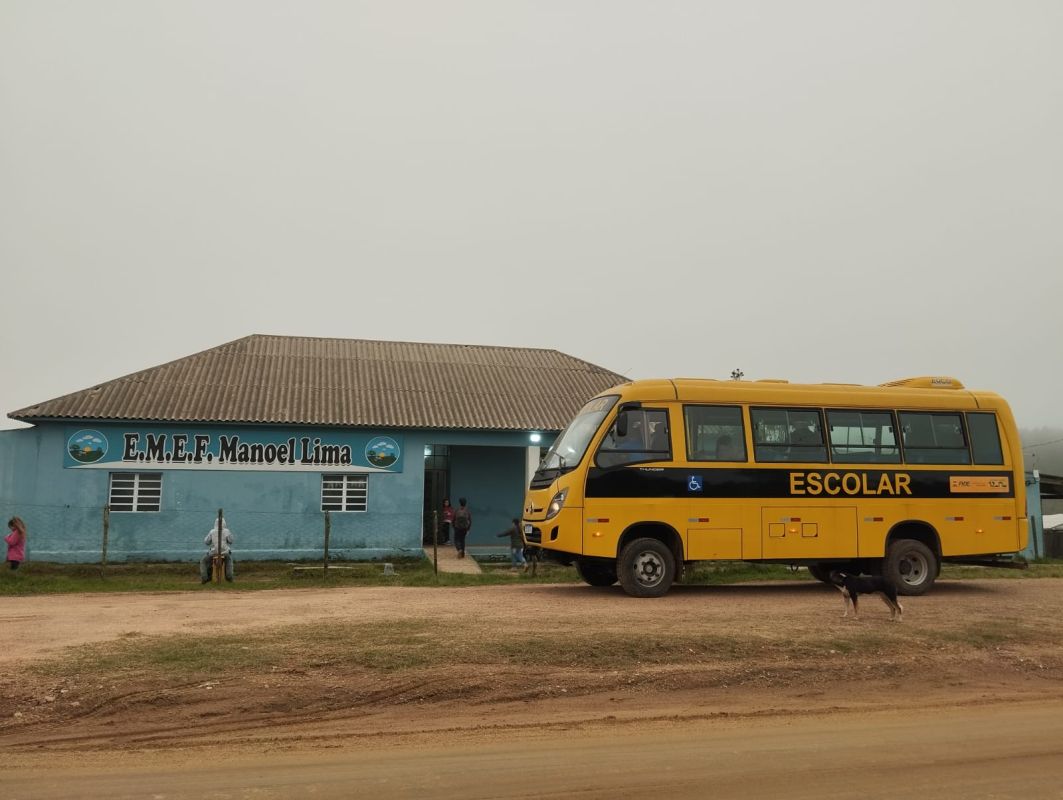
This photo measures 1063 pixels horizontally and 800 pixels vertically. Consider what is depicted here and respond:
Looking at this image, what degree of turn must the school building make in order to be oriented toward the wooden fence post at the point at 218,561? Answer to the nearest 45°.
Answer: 0° — it already faces it

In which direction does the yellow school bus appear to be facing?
to the viewer's left

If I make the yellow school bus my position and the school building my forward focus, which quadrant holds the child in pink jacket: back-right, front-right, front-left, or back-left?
front-left

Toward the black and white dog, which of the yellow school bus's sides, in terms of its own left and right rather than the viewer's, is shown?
left

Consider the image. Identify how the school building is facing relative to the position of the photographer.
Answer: facing the viewer

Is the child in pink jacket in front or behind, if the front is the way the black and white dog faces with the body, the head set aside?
in front

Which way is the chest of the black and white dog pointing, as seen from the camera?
to the viewer's left

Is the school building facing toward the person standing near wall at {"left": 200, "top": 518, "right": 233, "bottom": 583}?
yes

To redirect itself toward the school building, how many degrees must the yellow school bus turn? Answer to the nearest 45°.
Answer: approximately 45° to its right

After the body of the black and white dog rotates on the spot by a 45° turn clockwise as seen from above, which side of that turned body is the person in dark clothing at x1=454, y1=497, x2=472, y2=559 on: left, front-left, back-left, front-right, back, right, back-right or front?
front

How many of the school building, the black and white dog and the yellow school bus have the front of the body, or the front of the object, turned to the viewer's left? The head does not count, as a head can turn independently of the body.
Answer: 2

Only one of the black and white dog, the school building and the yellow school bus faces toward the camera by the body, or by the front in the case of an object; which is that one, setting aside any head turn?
the school building

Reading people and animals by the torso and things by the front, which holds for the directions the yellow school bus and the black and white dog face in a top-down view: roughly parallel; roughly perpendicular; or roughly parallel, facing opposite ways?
roughly parallel

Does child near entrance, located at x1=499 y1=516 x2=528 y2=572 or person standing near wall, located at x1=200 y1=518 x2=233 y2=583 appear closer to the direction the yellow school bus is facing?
the person standing near wall

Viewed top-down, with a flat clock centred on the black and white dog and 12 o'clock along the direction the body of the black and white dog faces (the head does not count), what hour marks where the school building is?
The school building is roughly at 1 o'clock from the black and white dog.
